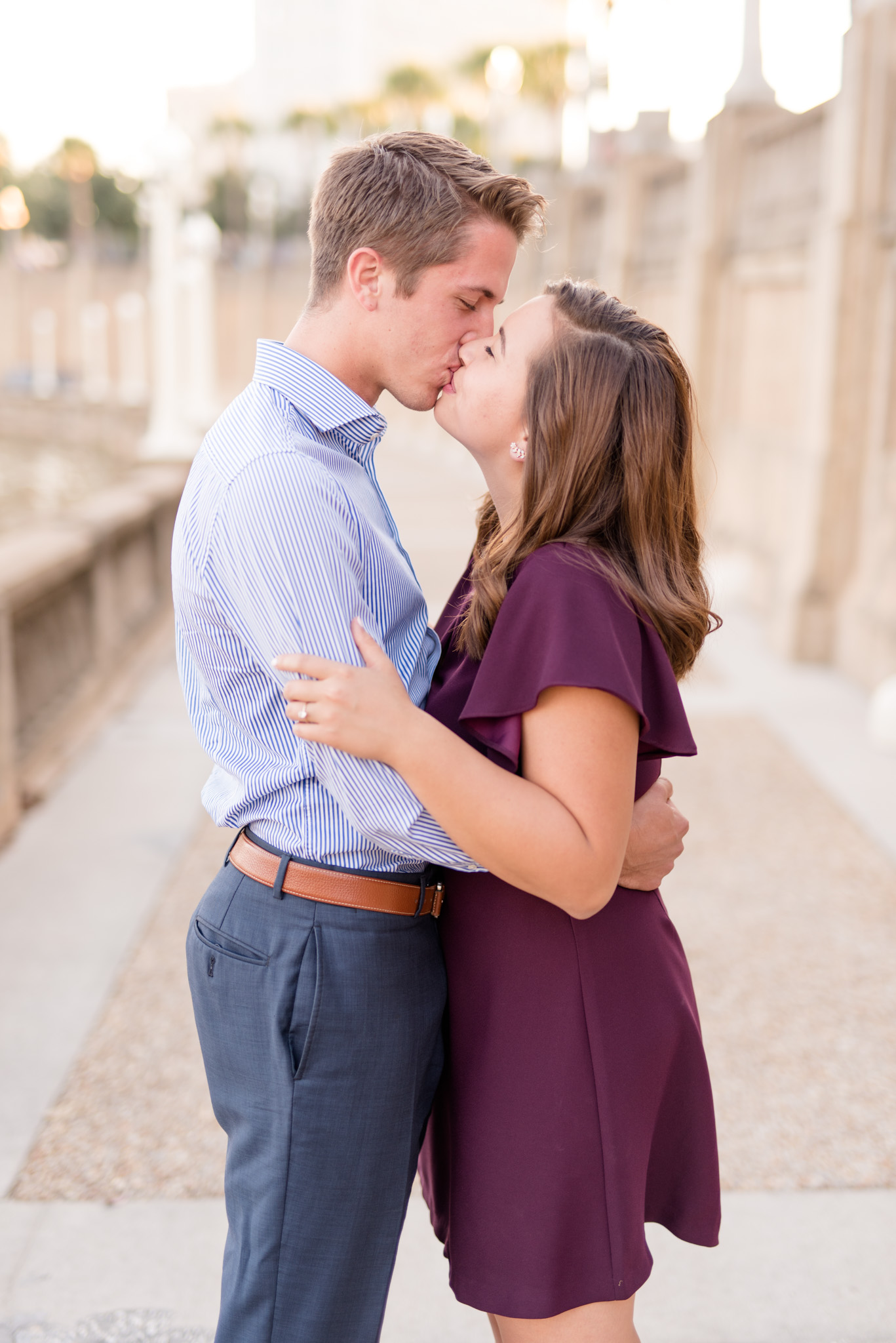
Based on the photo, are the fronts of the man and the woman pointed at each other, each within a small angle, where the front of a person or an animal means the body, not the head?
yes

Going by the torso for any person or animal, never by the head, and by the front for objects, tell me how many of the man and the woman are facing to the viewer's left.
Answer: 1

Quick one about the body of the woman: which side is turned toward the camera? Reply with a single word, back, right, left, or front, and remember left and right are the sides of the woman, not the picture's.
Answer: left

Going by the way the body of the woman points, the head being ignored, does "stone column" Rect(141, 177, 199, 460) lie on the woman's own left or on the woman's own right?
on the woman's own right

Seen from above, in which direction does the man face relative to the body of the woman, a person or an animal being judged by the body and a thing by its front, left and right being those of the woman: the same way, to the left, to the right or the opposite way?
the opposite way

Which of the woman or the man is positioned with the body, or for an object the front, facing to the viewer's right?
the man

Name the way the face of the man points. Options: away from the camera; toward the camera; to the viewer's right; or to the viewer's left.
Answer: to the viewer's right

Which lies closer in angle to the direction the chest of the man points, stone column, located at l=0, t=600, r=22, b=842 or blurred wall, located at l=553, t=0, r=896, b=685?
the blurred wall

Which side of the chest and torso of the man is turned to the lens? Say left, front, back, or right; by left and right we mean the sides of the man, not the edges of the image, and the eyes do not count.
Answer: right
